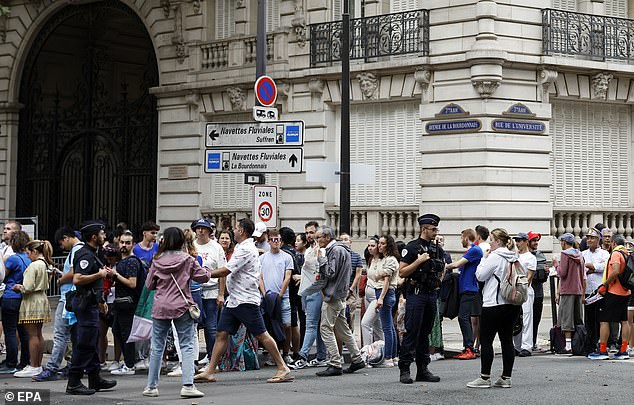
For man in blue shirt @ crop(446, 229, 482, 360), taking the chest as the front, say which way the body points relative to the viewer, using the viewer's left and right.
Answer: facing to the left of the viewer

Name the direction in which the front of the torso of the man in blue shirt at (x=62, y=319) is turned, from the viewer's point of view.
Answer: to the viewer's left

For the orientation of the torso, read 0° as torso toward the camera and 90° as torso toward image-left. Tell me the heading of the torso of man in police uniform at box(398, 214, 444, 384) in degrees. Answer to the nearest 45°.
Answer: approximately 315°

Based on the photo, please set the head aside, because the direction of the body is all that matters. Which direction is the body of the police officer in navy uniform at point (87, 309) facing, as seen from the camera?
to the viewer's right
